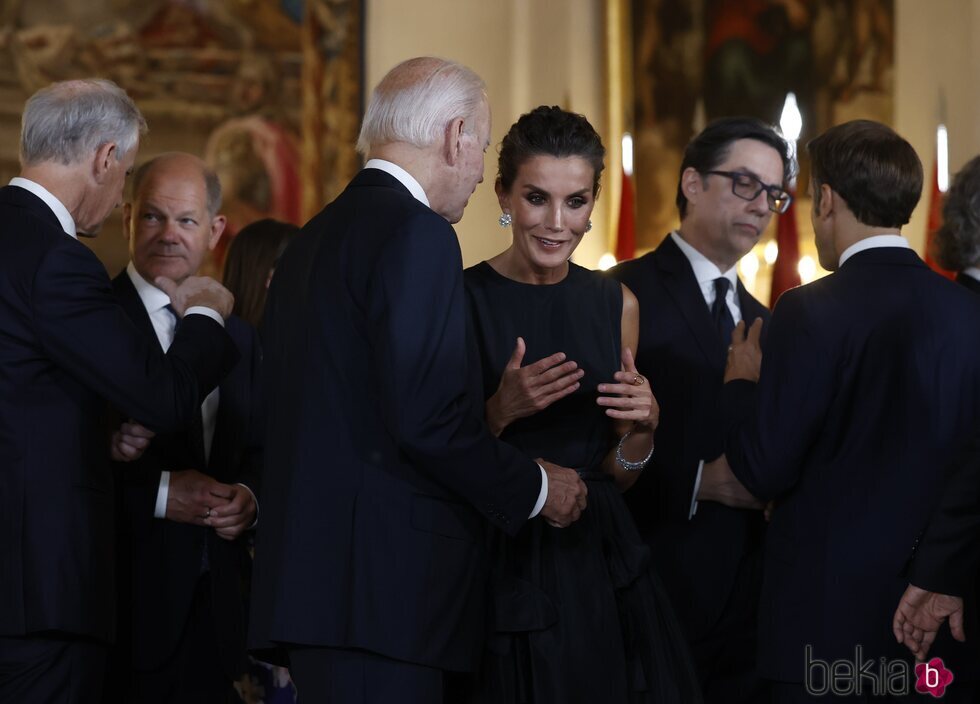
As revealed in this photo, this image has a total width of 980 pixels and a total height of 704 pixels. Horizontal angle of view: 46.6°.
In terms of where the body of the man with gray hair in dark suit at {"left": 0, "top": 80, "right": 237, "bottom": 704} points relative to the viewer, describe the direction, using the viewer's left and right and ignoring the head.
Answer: facing away from the viewer and to the right of the viewer

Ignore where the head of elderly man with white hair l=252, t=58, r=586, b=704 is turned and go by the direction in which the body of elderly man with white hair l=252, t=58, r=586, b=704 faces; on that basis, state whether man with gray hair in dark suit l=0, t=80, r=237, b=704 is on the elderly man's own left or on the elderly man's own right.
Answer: on the elderly man's own left

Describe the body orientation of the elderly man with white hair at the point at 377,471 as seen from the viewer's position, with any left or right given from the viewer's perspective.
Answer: facing away from the viewer and to the right of the viewer

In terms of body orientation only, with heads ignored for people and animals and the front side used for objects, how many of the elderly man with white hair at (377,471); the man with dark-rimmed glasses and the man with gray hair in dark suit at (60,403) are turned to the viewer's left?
0

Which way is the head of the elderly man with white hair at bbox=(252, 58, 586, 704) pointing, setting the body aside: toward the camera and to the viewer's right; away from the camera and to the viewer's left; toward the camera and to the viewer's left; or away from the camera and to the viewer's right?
away from the camera and to the viewer's right

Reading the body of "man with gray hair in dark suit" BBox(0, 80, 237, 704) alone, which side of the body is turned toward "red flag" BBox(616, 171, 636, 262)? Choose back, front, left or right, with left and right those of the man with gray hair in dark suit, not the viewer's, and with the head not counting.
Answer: front

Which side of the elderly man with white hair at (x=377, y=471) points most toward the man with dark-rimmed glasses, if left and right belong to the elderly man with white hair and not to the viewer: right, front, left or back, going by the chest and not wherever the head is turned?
front

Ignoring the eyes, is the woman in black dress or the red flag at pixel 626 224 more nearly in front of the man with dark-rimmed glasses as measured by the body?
the woman in black dress

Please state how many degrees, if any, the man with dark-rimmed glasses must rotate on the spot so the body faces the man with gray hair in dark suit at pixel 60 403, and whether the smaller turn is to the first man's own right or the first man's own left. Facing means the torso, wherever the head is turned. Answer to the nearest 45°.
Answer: approximately 90° to the first man's own right

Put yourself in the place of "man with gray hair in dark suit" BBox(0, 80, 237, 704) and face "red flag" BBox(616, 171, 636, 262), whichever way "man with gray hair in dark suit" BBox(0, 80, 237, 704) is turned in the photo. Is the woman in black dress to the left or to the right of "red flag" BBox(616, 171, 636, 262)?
right

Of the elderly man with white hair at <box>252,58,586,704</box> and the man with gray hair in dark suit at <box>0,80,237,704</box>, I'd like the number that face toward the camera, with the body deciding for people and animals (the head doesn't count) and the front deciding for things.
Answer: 0
